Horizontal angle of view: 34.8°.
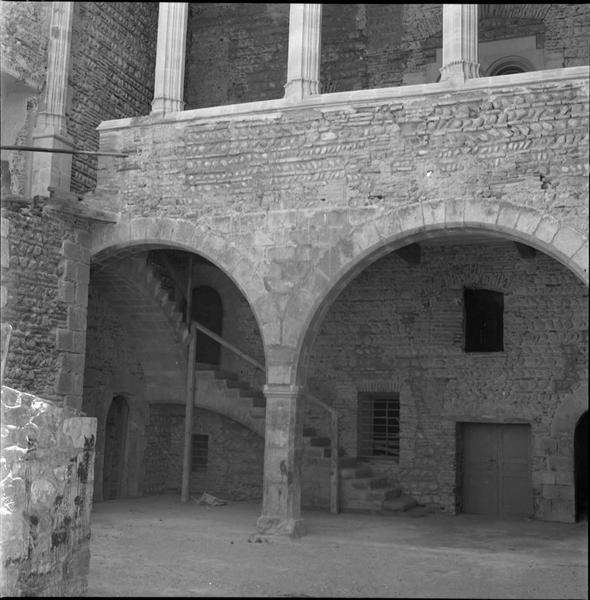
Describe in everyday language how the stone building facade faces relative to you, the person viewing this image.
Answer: facing the viewer
